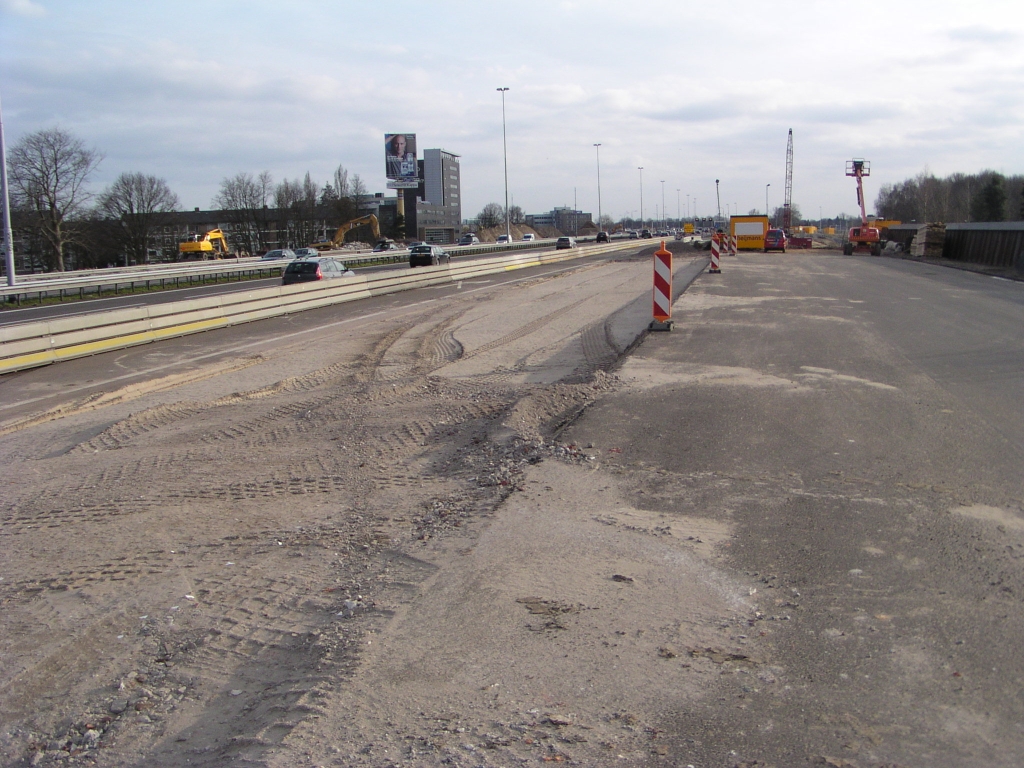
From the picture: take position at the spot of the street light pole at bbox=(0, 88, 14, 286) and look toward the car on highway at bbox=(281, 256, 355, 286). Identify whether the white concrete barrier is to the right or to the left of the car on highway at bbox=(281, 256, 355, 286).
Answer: right

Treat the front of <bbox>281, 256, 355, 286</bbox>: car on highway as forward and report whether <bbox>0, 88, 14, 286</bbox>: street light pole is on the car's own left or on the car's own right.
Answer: on the car's own left

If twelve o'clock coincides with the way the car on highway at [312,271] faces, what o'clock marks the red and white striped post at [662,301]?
The red and white striped post is roughly at 4 o'clock from the car on highway.

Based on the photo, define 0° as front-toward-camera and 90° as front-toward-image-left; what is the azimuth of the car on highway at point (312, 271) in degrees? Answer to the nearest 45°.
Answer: approximately 225°
